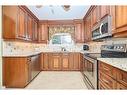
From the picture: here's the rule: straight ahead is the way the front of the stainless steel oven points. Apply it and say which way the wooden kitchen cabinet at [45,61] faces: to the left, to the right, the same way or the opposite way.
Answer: to the left

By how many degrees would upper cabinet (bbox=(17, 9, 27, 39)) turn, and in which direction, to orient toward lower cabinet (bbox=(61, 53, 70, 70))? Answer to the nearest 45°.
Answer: approximately 90° to its left

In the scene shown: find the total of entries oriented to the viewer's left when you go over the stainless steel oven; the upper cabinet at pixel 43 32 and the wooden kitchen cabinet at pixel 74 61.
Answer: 1

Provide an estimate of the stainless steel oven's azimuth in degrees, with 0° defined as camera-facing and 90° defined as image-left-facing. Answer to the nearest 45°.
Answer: approximately 90°

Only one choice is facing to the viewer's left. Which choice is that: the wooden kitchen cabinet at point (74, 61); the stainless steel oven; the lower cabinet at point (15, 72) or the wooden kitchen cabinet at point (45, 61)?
the stainless steel oven

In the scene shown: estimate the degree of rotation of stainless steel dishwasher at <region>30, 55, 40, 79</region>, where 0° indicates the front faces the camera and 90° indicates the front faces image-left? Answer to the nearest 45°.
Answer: approximately 270°

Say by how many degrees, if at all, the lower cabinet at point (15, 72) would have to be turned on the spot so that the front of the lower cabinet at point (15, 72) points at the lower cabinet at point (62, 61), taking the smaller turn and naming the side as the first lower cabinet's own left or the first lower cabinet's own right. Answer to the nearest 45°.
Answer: approximately 45° to the first lower cabinet's own left

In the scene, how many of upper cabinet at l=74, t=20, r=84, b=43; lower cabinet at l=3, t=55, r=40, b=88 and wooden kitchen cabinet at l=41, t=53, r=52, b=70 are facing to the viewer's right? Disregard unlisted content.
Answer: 1

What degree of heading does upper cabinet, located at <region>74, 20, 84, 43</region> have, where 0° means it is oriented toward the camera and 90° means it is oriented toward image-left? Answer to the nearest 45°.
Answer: approximately 0°
